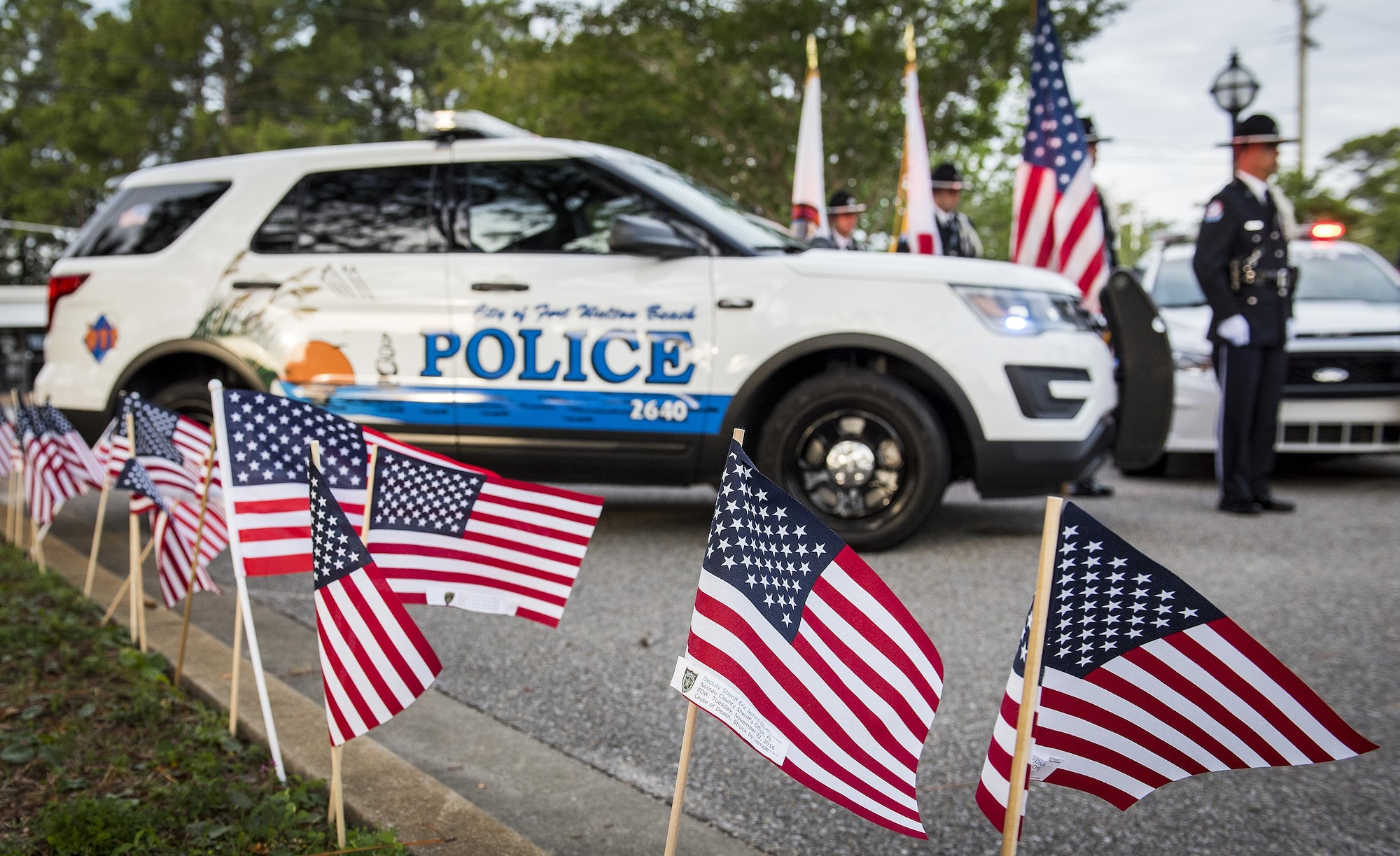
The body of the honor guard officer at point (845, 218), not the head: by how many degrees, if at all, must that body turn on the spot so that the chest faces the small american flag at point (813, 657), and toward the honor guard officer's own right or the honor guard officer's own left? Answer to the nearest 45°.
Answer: approximately 45° to the honor guard officer's own right

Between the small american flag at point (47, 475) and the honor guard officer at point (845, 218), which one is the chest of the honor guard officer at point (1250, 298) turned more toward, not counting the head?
the small american flag

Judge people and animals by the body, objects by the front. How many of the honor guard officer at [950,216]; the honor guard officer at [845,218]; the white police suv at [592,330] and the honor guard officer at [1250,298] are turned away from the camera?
0

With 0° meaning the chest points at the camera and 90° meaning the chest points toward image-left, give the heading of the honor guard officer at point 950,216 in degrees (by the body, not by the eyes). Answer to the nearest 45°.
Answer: approximately 315°

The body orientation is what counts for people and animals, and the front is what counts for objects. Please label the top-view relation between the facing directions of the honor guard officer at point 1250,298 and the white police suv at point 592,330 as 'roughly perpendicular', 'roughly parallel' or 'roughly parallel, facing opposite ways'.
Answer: roughly perpendicular

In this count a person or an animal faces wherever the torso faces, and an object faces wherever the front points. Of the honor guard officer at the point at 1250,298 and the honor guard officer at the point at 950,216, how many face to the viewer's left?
0

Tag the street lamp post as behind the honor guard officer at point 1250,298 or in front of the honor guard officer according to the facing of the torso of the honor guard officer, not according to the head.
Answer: behind

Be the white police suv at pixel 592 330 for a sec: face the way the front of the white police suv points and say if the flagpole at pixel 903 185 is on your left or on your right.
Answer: on your left

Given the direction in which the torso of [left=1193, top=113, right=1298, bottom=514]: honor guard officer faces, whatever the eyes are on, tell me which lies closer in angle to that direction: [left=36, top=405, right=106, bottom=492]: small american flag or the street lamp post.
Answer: the small american flag

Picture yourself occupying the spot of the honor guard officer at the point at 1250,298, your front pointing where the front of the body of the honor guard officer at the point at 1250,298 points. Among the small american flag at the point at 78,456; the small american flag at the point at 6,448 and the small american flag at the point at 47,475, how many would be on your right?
3

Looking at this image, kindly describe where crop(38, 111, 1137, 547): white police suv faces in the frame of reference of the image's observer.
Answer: facing to the right of the viewer

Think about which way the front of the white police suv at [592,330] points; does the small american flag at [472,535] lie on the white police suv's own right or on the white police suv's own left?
on the white police suv's own right

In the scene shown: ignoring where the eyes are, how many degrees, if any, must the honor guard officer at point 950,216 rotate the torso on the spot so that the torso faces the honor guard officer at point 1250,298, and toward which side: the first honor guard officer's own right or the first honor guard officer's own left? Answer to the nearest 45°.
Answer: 0° — they already face them

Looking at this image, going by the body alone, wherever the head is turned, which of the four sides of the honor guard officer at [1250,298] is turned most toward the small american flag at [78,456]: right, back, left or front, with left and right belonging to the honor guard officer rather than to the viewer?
right

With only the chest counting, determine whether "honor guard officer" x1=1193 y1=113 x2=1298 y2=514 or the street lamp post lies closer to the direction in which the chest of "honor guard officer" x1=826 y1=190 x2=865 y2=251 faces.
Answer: the honor guard officer

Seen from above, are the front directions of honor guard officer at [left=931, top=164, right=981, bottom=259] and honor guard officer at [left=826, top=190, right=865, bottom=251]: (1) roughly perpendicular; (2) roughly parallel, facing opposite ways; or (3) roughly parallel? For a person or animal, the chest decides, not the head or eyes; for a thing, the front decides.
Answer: roughly parallel

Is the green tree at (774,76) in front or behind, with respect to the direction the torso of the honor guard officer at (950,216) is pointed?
behind

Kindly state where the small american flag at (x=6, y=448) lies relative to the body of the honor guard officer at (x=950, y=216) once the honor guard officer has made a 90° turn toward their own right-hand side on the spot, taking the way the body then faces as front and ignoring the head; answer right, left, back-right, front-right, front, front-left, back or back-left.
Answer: front
